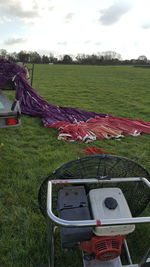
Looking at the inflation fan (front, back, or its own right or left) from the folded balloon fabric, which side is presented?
front

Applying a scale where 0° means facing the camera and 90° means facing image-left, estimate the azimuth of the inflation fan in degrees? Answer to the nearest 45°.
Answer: approximately 180°
